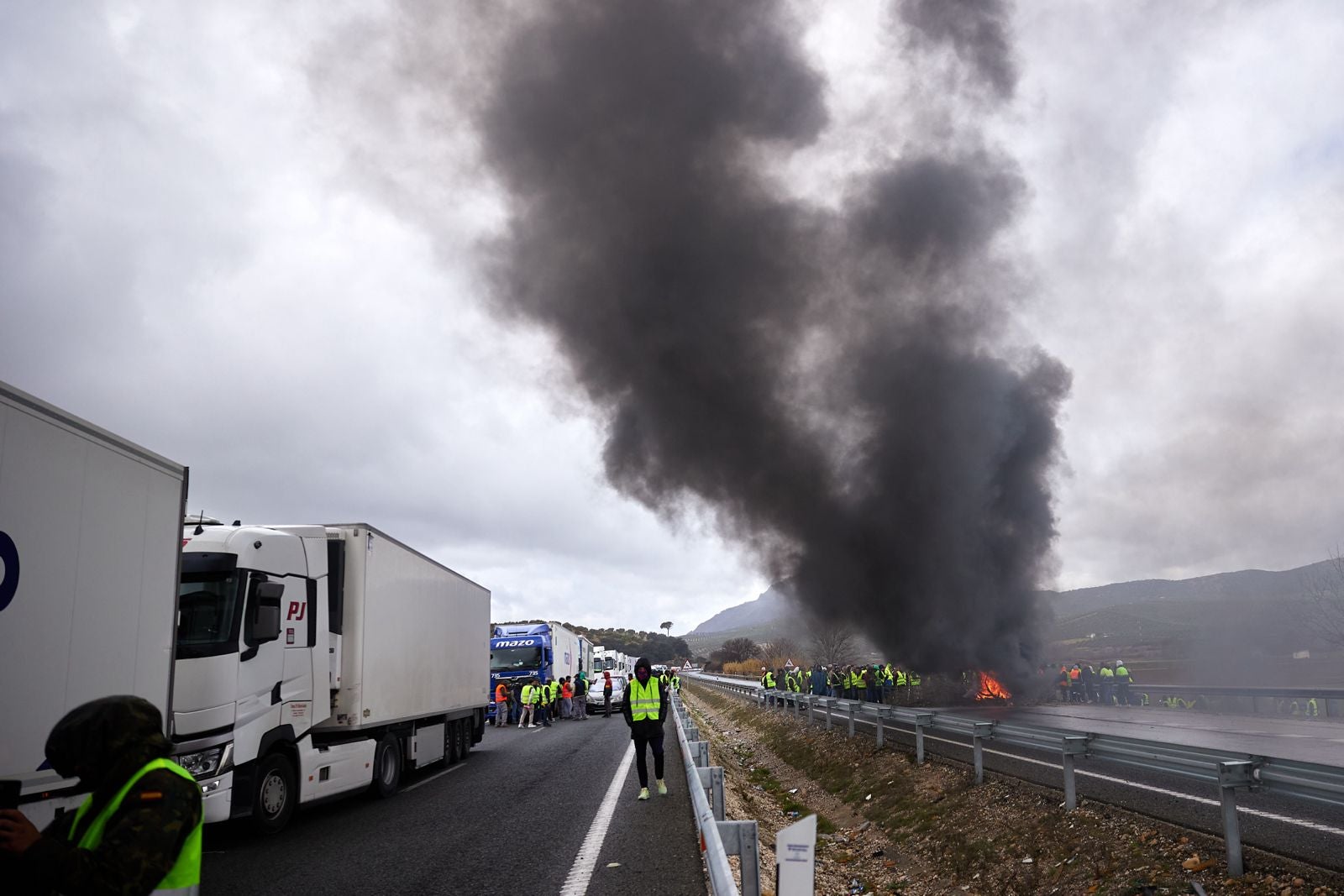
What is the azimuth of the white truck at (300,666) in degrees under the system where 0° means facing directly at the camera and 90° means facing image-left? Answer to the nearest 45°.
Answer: approximately 45°

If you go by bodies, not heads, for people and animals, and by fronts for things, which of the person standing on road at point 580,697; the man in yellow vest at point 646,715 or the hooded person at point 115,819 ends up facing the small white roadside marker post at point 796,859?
the man in yellow vest

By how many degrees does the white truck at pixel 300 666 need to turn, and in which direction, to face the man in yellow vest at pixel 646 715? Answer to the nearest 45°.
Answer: approximately 135° to its left

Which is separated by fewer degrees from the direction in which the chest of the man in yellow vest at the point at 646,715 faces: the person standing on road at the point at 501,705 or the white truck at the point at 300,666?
the white truck
